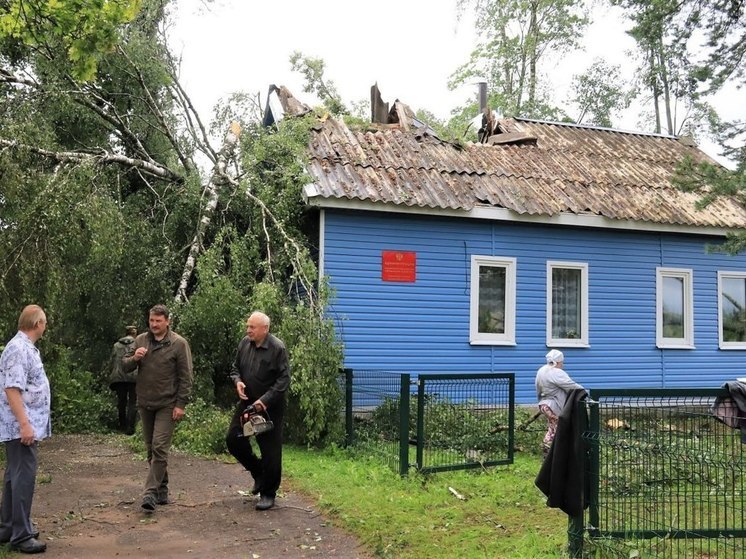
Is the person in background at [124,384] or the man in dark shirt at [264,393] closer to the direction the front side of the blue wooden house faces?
the man in dark shirt

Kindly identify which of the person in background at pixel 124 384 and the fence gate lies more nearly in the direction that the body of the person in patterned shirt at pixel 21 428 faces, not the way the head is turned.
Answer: the fence gate

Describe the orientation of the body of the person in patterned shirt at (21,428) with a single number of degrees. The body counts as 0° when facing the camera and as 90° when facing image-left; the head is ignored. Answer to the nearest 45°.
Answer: approximately 270°

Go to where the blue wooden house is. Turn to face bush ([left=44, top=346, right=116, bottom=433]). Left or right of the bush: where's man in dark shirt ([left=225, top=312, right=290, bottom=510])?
left

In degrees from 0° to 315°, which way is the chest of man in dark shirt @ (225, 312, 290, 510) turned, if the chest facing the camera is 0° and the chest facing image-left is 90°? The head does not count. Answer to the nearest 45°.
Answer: approximately 45°

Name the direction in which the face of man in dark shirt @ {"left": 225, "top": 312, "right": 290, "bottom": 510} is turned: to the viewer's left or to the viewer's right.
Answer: to the viewer's left

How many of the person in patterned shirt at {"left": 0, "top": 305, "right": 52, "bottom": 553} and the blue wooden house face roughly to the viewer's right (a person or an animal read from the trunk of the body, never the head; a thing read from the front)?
1

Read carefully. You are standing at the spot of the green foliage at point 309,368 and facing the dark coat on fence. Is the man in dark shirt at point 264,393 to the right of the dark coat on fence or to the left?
right

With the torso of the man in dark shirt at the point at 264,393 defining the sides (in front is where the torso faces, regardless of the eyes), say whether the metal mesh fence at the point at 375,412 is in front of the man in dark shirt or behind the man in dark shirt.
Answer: behind

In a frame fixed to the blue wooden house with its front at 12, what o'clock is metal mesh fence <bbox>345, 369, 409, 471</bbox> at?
The metal mesh fence is roughly at 1 o'clock from the blue wooden house.

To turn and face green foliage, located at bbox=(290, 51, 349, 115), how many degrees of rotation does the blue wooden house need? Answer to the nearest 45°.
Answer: approximately 135° to its right
